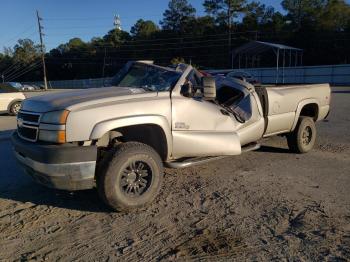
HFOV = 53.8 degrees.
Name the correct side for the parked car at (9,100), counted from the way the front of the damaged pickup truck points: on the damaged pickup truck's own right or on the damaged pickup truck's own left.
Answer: on the damaged pickup truck's own right

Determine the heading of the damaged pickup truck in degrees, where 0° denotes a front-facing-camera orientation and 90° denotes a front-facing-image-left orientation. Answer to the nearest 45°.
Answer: approximately 45°

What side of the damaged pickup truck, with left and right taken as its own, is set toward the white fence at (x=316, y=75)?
back
